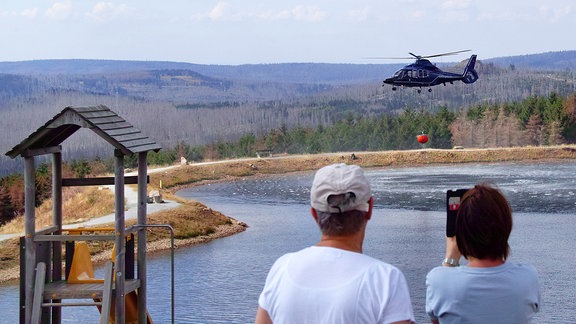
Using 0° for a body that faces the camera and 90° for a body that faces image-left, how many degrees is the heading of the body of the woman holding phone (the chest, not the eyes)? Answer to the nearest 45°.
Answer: approximately 180°

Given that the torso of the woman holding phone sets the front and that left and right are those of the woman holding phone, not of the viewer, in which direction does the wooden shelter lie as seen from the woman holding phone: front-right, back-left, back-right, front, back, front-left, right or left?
front-left

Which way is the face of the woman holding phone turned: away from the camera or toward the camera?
away from the camera

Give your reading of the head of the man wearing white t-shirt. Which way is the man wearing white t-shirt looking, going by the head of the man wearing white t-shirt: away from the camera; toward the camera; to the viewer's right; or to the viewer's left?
away from the camera

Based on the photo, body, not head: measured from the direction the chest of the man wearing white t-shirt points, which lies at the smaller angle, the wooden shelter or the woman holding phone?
the wooden shelter

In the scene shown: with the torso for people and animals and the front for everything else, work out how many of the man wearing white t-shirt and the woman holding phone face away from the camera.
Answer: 2

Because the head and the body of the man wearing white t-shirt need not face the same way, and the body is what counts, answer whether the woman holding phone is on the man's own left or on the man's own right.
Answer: on the man's own right

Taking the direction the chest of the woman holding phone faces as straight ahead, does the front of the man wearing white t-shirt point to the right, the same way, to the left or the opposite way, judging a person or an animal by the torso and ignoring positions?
the same way

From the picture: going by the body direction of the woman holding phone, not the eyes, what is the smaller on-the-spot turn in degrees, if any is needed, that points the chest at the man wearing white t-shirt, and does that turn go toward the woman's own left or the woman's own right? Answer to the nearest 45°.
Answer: approximately 135° to the woman's own left

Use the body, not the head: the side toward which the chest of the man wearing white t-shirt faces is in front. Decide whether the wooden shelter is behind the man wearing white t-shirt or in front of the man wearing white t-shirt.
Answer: in front

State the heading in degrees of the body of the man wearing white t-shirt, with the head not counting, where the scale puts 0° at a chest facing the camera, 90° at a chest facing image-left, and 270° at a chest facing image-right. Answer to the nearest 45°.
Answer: approximately 180°

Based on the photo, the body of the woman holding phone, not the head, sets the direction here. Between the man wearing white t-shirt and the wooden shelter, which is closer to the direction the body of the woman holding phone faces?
the wooden shelter
